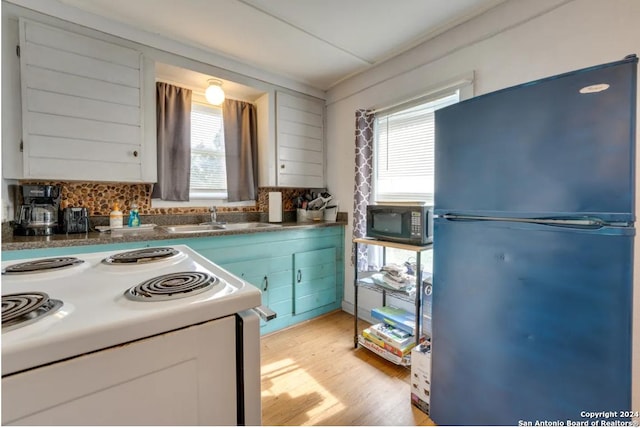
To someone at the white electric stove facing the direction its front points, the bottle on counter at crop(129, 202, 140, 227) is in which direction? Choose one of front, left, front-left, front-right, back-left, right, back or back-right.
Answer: left

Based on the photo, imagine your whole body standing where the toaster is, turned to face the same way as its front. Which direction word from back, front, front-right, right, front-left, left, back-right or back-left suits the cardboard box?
front-left

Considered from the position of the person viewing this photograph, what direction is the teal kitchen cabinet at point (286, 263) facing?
facing the viewer and to the right of the viewer

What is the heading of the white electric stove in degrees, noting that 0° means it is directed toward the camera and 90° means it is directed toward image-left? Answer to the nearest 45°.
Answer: approximately 270°

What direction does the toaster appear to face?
toward the camera

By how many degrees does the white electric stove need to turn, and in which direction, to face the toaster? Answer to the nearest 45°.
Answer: approximately 90° to its left
